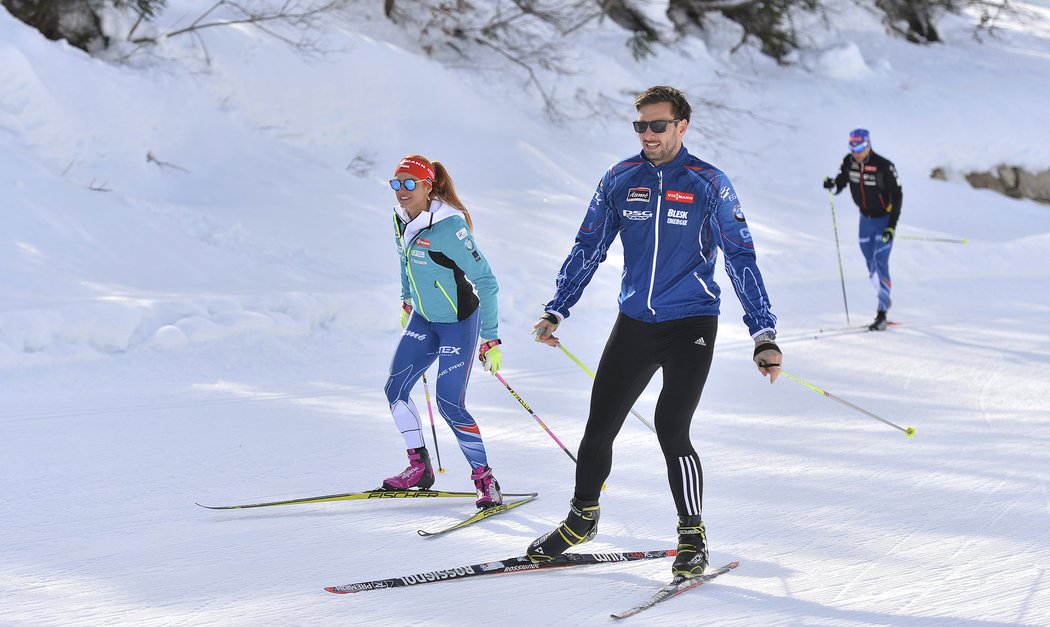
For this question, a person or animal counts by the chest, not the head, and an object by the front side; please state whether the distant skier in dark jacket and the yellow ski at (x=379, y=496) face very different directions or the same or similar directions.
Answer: same or similar directions

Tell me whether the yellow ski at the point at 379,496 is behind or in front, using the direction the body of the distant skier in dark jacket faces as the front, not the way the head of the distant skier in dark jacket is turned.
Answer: in front

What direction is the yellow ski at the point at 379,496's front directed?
to the viewer's left

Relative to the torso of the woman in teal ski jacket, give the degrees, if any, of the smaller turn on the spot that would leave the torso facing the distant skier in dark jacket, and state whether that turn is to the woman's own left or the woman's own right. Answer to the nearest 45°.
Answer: approximately 180°

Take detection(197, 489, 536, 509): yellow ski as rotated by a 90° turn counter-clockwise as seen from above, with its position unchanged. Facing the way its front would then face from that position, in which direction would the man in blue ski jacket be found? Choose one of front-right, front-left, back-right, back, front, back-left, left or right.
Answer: front-left

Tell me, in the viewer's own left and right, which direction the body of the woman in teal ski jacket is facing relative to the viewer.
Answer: facing the viewer and to the left of the viewer

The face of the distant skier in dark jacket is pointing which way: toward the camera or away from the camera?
toward the camera

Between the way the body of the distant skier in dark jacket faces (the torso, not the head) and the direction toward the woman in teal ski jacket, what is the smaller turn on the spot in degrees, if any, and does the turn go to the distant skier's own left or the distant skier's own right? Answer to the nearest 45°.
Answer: approximately 45° to the distant skier's own left

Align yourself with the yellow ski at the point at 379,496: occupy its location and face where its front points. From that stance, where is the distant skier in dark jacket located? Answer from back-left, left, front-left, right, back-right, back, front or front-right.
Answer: back-right

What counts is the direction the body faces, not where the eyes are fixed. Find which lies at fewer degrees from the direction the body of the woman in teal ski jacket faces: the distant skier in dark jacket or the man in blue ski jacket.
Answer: the man in blue ski jacket
